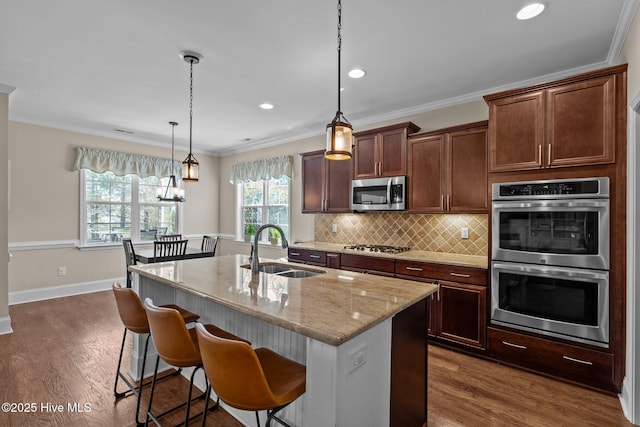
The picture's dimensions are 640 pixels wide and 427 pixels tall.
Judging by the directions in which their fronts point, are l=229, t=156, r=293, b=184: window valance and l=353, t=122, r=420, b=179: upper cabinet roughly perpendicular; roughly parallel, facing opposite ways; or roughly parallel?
roughly parallel

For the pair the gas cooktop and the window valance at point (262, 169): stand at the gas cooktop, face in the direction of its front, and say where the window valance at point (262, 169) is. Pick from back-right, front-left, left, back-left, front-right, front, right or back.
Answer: right

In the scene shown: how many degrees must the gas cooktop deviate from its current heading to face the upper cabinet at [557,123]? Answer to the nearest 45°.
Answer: approximately 90° to its left

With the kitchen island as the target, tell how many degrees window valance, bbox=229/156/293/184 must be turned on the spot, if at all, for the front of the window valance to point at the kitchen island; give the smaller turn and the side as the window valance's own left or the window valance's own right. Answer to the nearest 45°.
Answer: approximately 45° to the window valance's own left

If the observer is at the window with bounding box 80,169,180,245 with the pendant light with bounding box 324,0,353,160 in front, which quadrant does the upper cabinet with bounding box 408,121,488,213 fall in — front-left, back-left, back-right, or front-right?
front-left

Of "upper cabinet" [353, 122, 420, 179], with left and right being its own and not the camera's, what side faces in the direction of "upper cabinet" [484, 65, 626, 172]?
left

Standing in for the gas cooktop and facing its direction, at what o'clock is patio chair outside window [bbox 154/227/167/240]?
The patio chair outside window is roughly at 2 o'clock from the gas cooktop.

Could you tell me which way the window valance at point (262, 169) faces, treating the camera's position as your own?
facing the viewer and to the left of the viewer

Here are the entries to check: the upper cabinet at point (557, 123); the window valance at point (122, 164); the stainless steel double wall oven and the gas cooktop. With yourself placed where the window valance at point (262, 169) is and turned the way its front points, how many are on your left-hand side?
3

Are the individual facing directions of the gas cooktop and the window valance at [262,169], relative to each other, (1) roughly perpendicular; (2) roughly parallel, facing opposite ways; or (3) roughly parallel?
roughly parallel

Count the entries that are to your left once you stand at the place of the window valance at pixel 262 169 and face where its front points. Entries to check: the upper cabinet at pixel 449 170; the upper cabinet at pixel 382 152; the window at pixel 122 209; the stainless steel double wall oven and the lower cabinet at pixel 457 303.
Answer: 4

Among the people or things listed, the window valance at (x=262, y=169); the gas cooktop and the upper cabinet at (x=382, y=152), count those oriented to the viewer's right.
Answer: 0

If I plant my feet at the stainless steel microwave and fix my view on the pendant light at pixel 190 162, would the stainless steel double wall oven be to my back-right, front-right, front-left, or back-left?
back-left

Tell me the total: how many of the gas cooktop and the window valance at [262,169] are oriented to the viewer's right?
0

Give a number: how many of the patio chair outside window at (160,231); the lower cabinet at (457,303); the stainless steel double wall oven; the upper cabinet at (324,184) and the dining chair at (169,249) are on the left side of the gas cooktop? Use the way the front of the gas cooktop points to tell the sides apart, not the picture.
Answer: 2

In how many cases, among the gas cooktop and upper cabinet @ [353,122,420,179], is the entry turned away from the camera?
0
